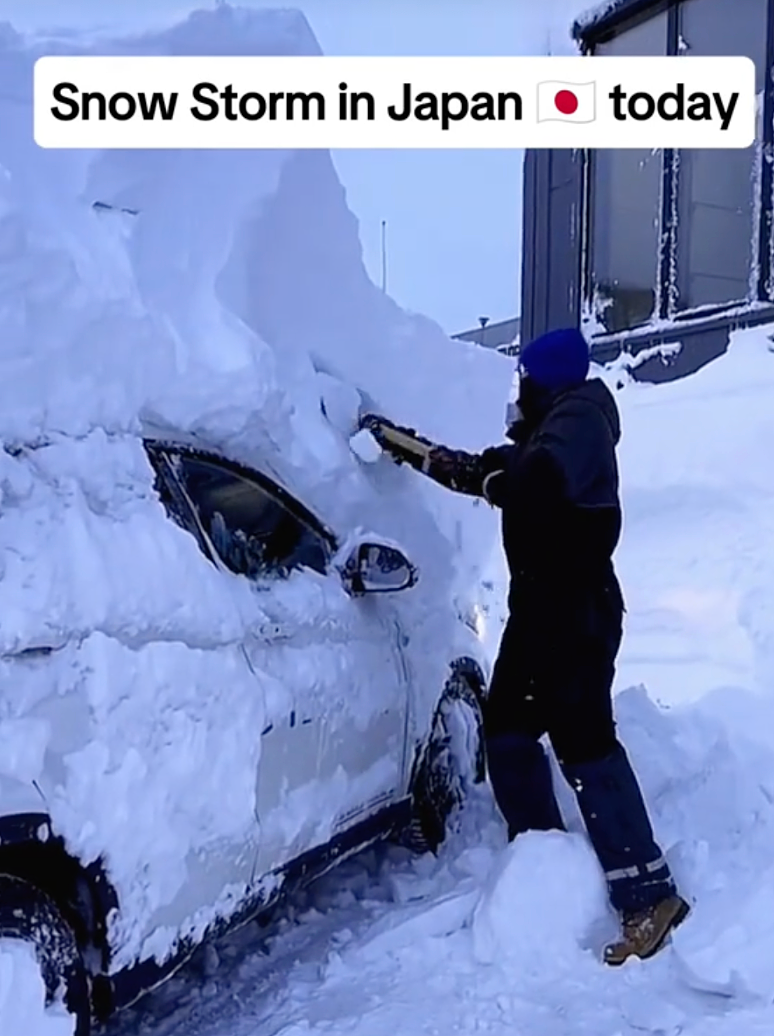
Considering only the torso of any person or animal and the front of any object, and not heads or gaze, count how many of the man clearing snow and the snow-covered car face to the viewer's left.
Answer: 1

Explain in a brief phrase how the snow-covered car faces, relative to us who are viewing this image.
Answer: facing away from the viewer and to the right of the viewer

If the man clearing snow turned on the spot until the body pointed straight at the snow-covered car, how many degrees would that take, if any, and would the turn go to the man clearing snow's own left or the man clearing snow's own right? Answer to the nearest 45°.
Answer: approximately 45° to the man clearing snow's own left

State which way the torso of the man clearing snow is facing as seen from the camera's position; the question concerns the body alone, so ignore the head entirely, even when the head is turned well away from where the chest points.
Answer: to the viewer's left

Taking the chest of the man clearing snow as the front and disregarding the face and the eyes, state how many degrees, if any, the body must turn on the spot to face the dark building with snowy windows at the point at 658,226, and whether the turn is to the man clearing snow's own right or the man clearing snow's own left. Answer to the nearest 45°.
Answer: approximately 90° to the man clearing snow's own right
